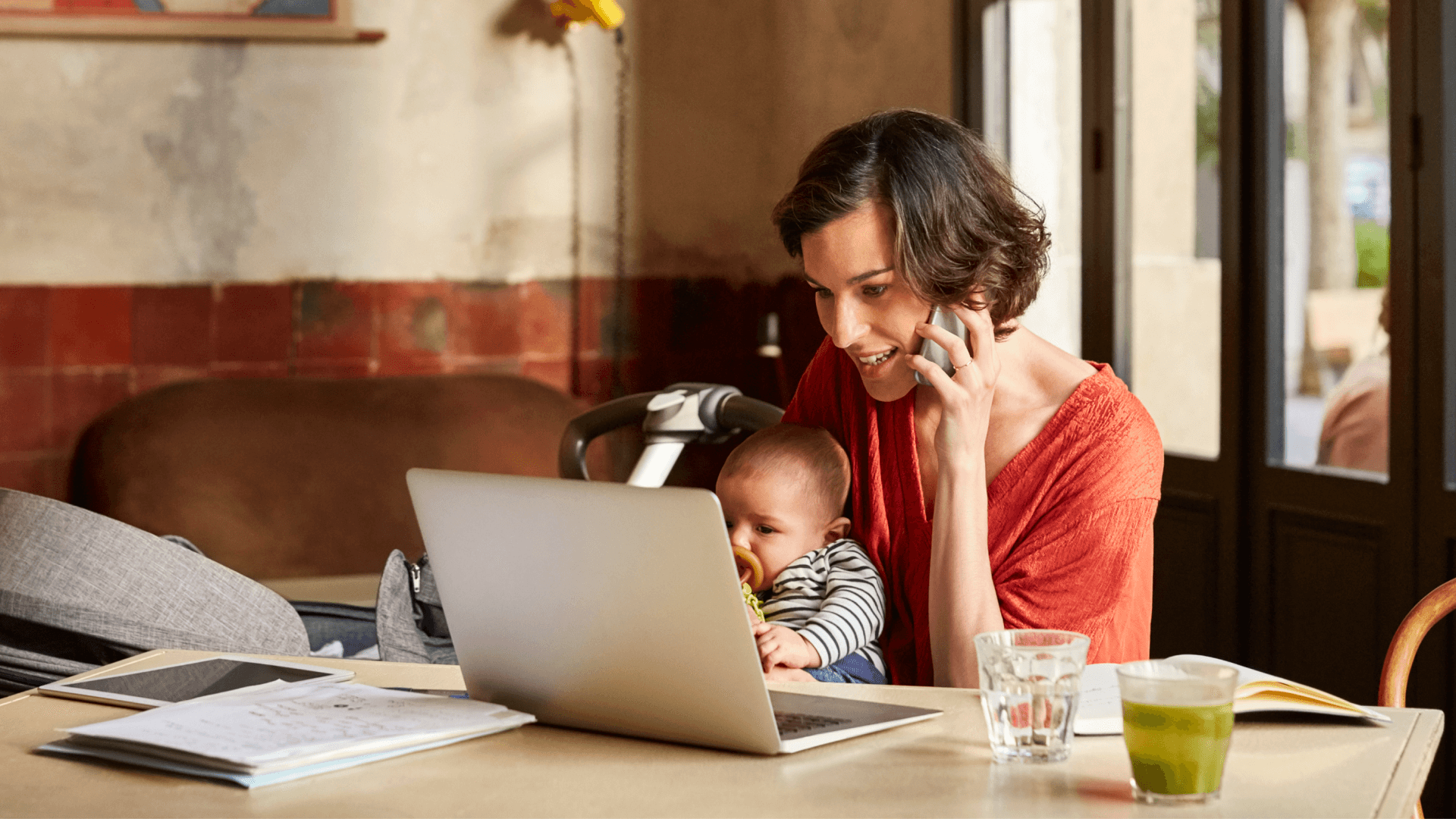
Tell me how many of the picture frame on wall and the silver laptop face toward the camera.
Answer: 1

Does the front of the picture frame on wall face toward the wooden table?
yes

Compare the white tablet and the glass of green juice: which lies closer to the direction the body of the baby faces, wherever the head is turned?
the white tablet

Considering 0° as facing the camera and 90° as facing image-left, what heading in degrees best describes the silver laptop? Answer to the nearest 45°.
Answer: approximately 225°

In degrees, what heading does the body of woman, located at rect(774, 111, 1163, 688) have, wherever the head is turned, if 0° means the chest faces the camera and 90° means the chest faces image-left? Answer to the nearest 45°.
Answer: approximately 45°

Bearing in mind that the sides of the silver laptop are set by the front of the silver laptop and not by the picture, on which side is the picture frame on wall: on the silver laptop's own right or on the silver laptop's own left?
on the silver laptop's own left

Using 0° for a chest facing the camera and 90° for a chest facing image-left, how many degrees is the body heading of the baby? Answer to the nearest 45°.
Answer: approximately 45°

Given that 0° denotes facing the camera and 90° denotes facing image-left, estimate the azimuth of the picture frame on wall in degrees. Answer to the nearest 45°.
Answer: approximately 0°

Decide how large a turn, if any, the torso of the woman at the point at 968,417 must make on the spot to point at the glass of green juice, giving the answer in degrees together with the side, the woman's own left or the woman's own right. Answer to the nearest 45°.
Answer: approximately 45° to the woman's own left
